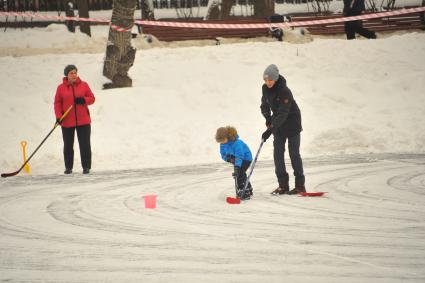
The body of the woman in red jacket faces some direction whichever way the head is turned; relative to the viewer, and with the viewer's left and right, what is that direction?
facing the viewer

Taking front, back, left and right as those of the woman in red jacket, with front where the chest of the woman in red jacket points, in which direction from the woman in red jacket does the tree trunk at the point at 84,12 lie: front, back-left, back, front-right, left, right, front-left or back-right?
back

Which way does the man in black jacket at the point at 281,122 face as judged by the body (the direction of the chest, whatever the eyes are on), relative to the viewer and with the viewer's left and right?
facing the viewer and to the left of the viewer

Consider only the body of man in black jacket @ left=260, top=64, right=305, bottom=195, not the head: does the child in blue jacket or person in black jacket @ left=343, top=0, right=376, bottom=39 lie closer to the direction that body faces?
the child in blue jacket

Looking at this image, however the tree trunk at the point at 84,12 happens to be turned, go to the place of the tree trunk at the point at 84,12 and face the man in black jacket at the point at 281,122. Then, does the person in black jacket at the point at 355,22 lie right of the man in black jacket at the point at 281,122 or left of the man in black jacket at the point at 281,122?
left

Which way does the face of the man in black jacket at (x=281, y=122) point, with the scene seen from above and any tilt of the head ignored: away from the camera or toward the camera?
toward the camera

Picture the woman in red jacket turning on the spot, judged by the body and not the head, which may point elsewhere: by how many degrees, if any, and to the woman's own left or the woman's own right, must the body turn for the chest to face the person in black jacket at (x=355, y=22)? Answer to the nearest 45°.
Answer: approximately 135° to the woman's own left

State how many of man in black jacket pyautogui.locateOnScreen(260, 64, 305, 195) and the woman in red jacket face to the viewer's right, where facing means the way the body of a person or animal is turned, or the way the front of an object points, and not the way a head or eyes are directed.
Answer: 0

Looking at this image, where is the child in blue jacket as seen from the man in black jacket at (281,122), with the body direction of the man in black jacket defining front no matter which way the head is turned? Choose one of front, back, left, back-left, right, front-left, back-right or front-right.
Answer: front

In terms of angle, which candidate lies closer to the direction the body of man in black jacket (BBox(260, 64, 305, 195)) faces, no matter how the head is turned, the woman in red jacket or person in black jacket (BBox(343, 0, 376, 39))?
the woman in red jacket
